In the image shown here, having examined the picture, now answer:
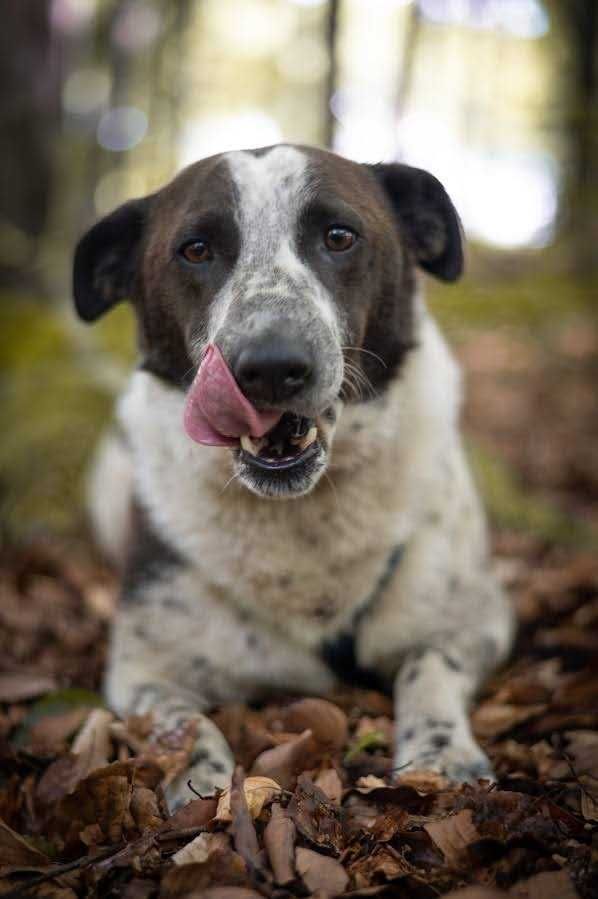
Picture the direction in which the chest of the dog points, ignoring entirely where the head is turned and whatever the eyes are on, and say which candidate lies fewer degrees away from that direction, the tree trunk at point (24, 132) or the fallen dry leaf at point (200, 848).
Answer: the fallen dry leaf

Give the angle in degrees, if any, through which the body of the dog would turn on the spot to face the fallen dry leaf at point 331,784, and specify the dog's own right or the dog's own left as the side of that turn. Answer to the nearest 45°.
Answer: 0° — it already faces it

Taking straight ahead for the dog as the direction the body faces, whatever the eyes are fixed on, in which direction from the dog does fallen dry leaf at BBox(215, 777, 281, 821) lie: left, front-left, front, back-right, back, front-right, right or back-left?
front

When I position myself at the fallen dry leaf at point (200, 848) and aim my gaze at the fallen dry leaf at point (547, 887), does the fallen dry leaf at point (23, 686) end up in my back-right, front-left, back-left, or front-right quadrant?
back-left

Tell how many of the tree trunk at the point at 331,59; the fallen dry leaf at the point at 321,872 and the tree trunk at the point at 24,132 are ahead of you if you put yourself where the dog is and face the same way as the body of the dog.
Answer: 1

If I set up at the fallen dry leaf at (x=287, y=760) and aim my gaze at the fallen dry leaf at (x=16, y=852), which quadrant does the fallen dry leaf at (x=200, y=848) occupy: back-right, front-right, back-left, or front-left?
front-left

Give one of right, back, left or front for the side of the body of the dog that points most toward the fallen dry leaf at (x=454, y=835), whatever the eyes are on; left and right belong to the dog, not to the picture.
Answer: front

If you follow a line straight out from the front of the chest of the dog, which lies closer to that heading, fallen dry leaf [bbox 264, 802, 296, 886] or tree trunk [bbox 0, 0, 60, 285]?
the fallen dry leaf

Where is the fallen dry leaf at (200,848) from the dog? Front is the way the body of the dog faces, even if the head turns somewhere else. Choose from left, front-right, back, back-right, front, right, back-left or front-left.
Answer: front

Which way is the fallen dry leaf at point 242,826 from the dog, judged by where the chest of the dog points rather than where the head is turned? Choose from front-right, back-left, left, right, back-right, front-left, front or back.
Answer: front

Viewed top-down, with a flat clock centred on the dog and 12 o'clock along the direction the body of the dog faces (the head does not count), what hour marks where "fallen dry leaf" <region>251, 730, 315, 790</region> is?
The fallen dry leaf is roughly at 12 o'clock from the dog.

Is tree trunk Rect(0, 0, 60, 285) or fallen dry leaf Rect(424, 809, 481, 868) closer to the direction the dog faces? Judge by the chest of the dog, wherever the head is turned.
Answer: the fallen dry leaf

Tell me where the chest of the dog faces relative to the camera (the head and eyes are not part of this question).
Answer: toward the camera

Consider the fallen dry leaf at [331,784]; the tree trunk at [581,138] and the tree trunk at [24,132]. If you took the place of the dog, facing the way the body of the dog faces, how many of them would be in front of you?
1

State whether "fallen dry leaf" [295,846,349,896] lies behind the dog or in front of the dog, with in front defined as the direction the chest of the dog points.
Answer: in front

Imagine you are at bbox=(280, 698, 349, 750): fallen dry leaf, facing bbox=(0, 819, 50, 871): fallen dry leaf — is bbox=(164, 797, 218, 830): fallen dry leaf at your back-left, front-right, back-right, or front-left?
front-left
